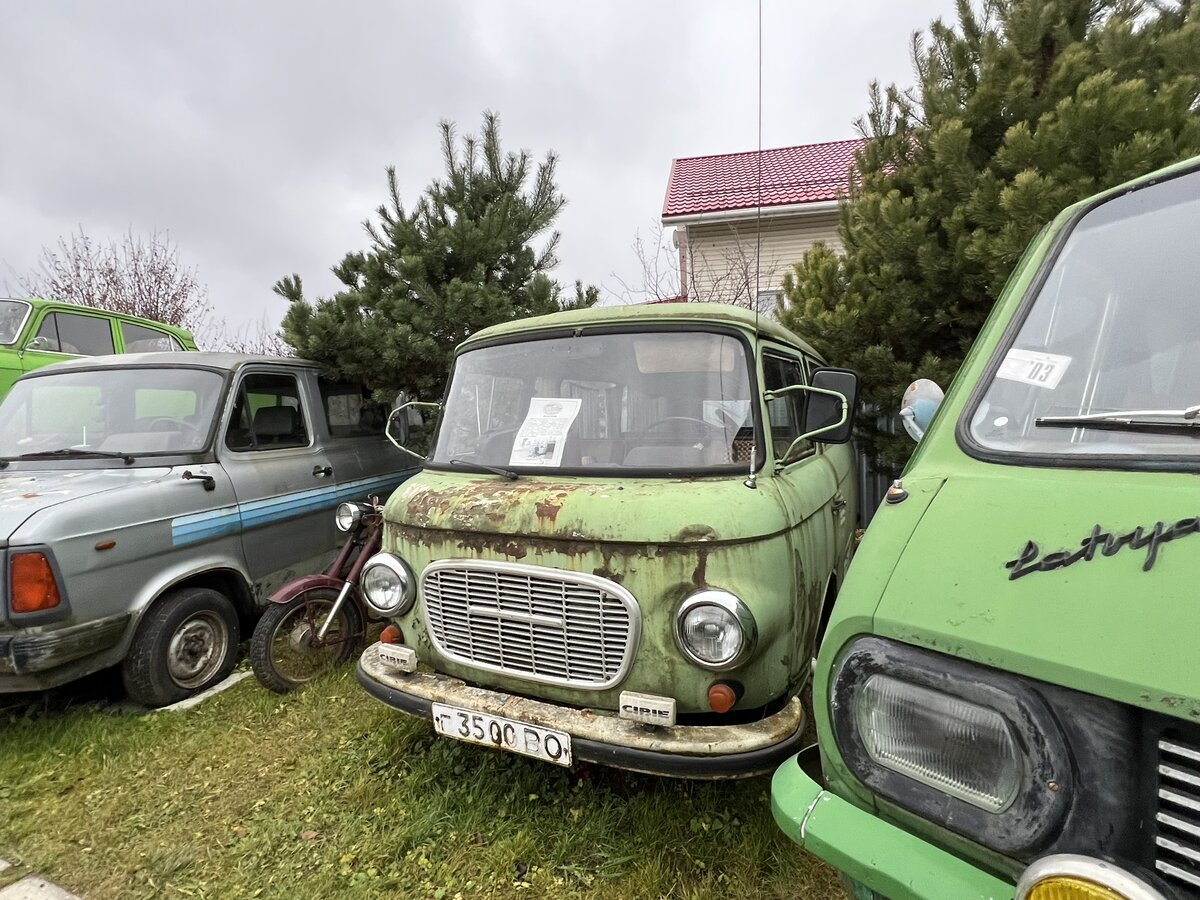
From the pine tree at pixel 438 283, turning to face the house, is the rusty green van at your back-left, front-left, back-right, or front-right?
back-right

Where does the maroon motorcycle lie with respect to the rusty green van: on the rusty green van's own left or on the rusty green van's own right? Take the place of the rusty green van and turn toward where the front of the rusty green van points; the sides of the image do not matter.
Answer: on the rusty green van's own right

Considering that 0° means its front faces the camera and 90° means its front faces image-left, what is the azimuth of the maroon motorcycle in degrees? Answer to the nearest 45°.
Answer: approximately 45°

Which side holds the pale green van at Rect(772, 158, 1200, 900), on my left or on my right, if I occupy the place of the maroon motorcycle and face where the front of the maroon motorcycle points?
on my left

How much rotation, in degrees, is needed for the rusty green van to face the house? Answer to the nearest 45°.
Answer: approximately 135° to its right

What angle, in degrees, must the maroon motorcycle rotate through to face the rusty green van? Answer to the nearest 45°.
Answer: approximately 90° to its left

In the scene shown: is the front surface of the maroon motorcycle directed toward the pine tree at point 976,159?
no

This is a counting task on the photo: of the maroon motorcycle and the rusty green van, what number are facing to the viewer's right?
0

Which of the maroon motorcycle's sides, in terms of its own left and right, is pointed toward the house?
back

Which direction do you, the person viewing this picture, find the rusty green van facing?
facing the viewer and to the left of the viewer
